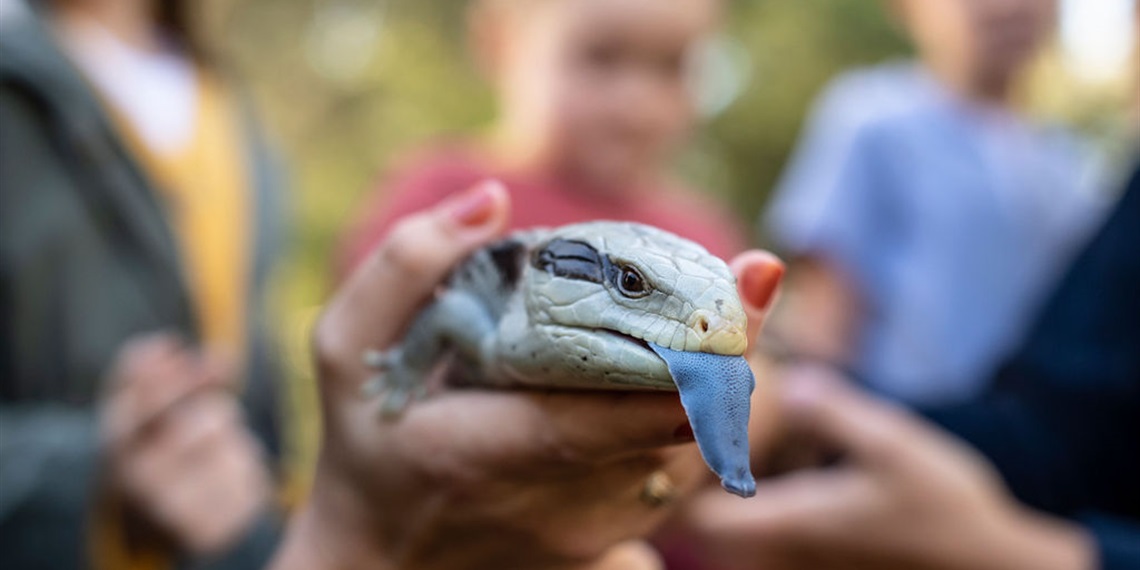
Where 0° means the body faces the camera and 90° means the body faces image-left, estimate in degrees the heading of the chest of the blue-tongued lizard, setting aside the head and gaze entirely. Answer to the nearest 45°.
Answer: approximately 315°

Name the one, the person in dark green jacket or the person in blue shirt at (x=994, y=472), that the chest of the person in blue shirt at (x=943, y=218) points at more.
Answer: the person in blue shirt

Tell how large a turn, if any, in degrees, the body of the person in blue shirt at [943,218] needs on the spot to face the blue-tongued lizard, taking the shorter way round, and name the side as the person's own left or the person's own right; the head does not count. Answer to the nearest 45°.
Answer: approximately 45° to the person's own right

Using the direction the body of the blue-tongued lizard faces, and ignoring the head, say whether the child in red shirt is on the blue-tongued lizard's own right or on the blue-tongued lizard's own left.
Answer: on the blue-tongued lizard's own left

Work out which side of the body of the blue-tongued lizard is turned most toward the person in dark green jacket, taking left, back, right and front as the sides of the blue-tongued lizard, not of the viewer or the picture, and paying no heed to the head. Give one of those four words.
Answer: back

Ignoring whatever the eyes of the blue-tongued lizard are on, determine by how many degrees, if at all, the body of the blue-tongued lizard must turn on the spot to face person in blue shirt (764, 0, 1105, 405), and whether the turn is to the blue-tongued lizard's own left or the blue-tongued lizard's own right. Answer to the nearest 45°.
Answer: approximately 90° to the blue-tongued lizard's own left
